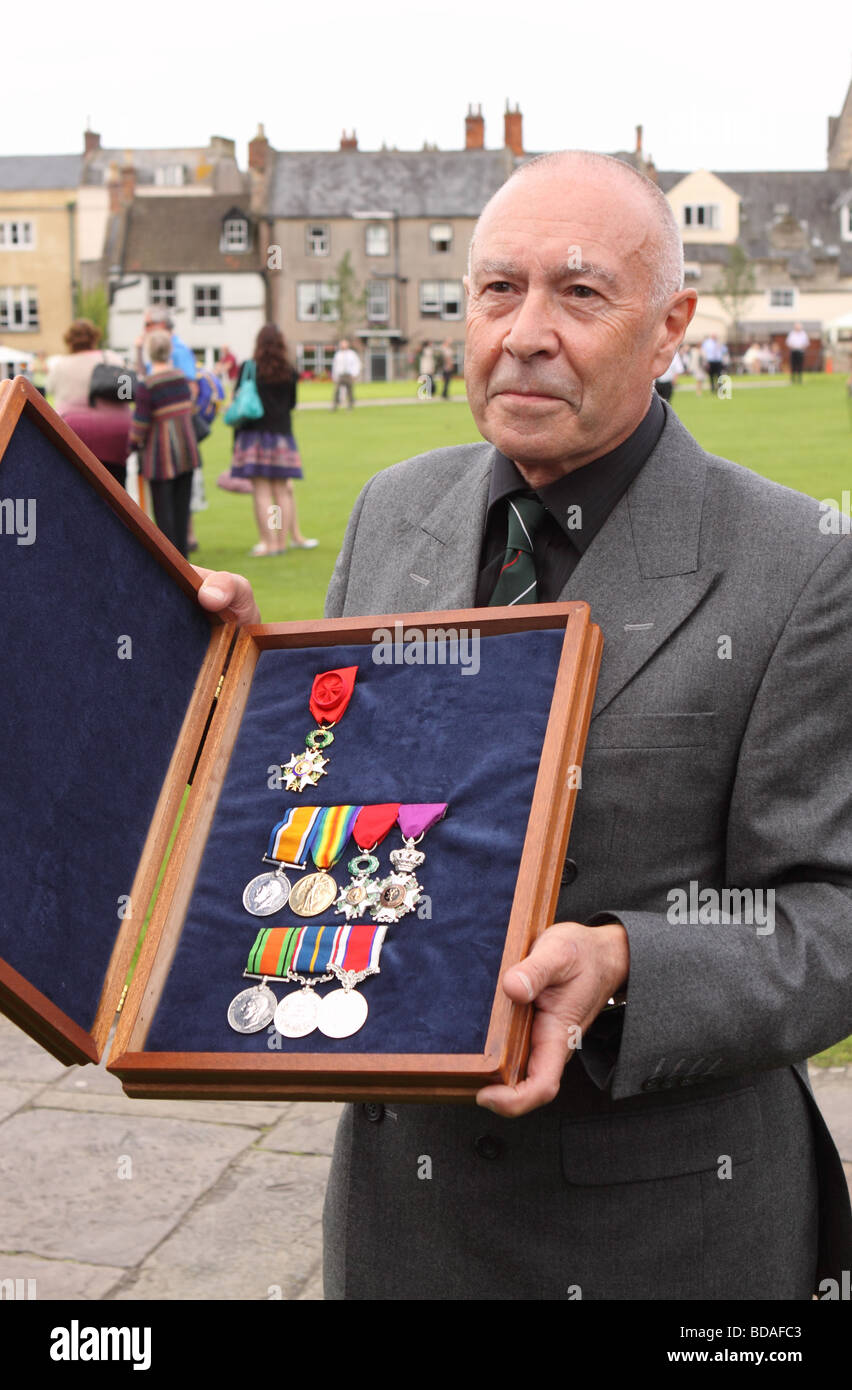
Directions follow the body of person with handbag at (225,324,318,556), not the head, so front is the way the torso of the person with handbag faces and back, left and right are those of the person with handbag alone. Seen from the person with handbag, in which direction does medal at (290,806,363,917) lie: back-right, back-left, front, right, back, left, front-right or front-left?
back

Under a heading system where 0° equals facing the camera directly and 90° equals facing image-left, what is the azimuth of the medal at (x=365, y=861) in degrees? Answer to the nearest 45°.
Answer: approximately 0°

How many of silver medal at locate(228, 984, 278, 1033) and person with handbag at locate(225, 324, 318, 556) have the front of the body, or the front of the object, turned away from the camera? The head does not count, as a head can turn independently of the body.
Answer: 1

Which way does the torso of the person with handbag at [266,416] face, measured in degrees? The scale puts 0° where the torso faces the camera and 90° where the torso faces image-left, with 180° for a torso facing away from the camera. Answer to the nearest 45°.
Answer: approximately 180°

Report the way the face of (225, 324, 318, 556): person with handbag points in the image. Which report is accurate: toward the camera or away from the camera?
away from the camera
